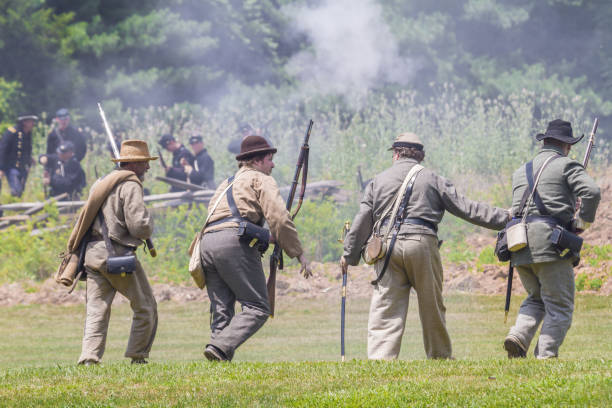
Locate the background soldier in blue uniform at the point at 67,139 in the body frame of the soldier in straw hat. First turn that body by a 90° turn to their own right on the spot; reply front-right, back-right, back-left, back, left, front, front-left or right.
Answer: back-left

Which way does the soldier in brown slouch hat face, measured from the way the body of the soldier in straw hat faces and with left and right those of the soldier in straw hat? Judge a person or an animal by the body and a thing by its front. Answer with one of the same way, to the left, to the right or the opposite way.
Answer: the same way

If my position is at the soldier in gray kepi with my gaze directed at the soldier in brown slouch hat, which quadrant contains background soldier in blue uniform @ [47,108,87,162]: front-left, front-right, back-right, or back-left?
front-right

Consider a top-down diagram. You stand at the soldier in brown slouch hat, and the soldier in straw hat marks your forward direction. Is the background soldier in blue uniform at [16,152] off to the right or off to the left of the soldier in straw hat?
right

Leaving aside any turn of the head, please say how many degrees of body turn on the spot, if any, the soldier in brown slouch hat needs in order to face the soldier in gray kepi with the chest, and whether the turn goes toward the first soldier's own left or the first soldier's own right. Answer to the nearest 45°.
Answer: approximately 45° to the first soldier's own right

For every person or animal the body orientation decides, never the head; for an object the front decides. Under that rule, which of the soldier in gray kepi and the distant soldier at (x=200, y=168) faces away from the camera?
the soldier in gray kepi

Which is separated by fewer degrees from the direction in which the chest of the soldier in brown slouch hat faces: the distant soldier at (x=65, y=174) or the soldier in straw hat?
the distant soldier

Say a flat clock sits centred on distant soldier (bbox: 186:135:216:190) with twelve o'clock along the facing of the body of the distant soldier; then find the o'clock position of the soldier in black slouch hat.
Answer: The soldier in black slouch hat is roughly at 10 o'clock from the distant soldier.

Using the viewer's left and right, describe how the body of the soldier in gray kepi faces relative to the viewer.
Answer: facing away from the viewer

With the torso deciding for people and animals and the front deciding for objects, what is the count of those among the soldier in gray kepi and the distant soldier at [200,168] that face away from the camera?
1

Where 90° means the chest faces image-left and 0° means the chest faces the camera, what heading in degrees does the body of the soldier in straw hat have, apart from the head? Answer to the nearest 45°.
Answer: approximately 225°

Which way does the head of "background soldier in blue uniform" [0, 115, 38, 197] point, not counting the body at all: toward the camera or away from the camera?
toward the camera

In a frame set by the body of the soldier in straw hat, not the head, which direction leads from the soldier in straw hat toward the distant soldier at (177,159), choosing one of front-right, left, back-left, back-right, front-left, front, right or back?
front-left

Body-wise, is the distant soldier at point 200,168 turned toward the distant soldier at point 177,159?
no

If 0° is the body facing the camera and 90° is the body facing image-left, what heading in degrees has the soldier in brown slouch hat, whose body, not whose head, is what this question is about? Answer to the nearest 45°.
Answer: approximately 225°
